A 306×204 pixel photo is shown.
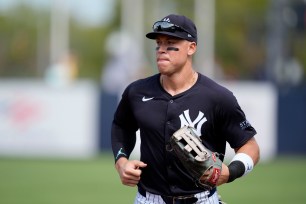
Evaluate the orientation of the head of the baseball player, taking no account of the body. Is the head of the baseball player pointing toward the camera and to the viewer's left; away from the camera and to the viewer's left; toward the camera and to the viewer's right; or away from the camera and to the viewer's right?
toward the camera and to the viewer's left

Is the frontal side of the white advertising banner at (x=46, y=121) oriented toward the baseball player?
yes

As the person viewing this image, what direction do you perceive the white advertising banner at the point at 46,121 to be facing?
facing the viewer
